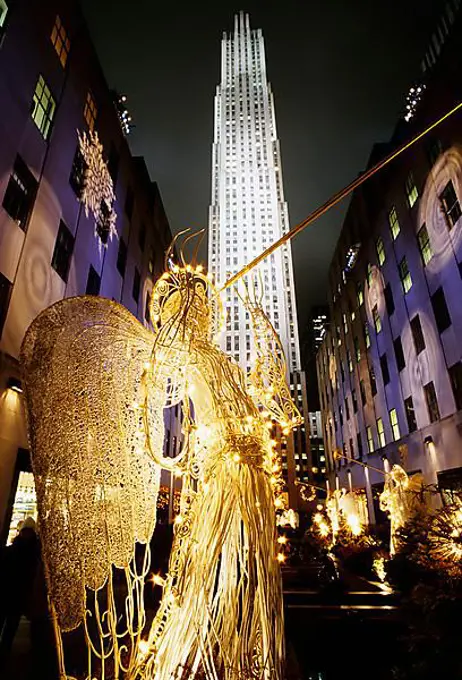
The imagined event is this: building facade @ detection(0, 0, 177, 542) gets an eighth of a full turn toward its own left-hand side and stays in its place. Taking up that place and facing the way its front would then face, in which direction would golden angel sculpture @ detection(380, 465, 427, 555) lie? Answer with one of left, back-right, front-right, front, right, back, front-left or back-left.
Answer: front

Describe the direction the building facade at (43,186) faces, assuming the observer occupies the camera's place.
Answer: facing the viewer and to the right of the viewer
